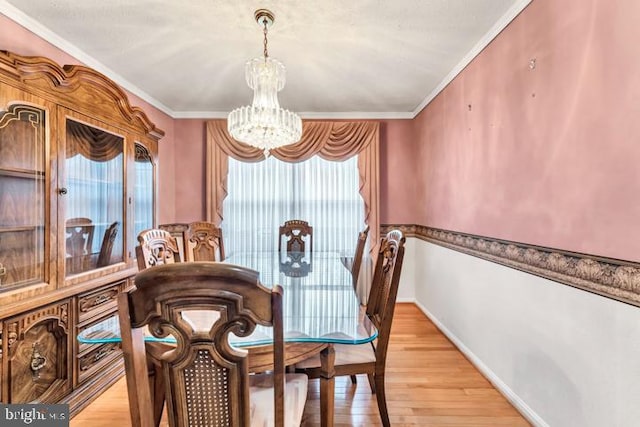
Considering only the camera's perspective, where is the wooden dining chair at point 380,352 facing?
facing to the left of the viewer

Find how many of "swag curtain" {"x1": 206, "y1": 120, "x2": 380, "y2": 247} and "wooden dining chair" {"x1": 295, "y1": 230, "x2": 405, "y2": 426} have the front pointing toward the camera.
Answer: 1

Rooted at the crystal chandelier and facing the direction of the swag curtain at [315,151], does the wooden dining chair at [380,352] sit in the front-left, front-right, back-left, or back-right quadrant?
back-right

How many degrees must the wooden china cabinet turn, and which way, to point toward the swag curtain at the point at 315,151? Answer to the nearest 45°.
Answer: approximately 45° to its left

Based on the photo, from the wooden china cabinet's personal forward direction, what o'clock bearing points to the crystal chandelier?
The crystal chandelier is roughly at 11 o'clock from the wooden china cabinet.

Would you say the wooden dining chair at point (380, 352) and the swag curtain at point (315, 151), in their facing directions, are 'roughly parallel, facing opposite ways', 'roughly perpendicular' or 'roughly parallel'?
roughly perpendicular

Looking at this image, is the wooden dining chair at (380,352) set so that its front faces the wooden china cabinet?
yes

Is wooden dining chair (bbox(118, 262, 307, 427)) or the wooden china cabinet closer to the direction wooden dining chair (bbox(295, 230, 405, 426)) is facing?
the wooden china cabinet

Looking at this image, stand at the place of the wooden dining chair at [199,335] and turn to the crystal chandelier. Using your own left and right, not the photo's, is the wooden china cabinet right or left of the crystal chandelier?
left

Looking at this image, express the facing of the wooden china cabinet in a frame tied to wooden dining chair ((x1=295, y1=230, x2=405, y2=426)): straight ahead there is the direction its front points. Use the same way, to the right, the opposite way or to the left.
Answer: the opposite way

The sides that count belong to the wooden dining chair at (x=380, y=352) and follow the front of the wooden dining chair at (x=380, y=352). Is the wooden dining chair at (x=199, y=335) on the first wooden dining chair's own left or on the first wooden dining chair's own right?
on the first wooden dining chair's own left

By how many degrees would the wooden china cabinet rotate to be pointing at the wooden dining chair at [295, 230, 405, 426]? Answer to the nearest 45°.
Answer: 0° — it already faces it

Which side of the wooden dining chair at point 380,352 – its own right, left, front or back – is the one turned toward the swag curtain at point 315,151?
right

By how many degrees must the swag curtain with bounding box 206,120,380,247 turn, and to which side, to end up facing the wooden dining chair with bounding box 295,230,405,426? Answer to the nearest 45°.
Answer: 0° — it already faces it

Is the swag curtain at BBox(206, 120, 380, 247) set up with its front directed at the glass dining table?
yes
